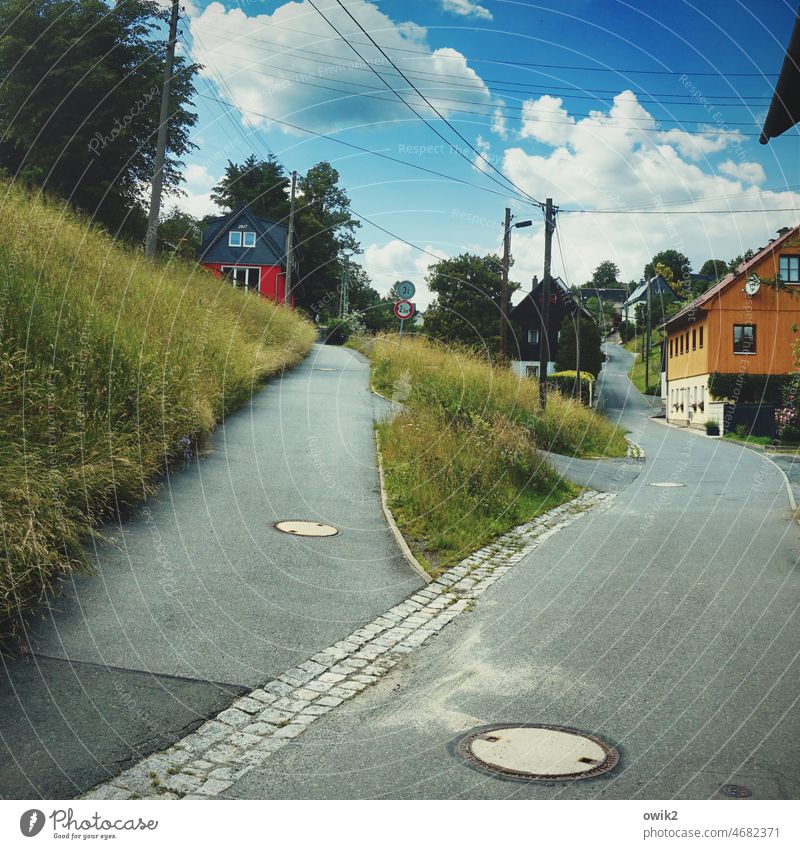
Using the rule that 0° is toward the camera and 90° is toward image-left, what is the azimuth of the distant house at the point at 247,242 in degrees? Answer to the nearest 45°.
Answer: approximately 0°
